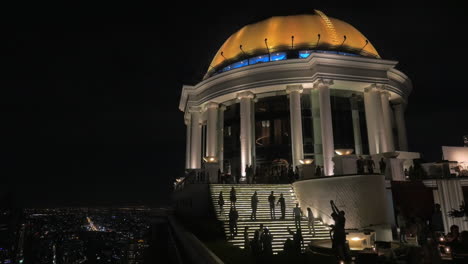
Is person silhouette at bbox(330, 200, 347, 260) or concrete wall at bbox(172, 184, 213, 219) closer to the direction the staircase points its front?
the person silhouette

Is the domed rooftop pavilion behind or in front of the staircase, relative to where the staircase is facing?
behind

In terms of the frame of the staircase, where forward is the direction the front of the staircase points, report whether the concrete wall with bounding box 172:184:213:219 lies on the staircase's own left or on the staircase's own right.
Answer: on the staircase's own right

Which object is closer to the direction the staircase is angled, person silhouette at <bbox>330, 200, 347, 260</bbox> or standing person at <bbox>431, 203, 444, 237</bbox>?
the person silhouette

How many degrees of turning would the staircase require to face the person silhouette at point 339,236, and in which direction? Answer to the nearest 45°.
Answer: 0° — it already faces it

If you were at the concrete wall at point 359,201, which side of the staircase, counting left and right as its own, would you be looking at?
left

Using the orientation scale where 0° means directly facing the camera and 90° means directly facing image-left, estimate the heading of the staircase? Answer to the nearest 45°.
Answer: approximately 0°
